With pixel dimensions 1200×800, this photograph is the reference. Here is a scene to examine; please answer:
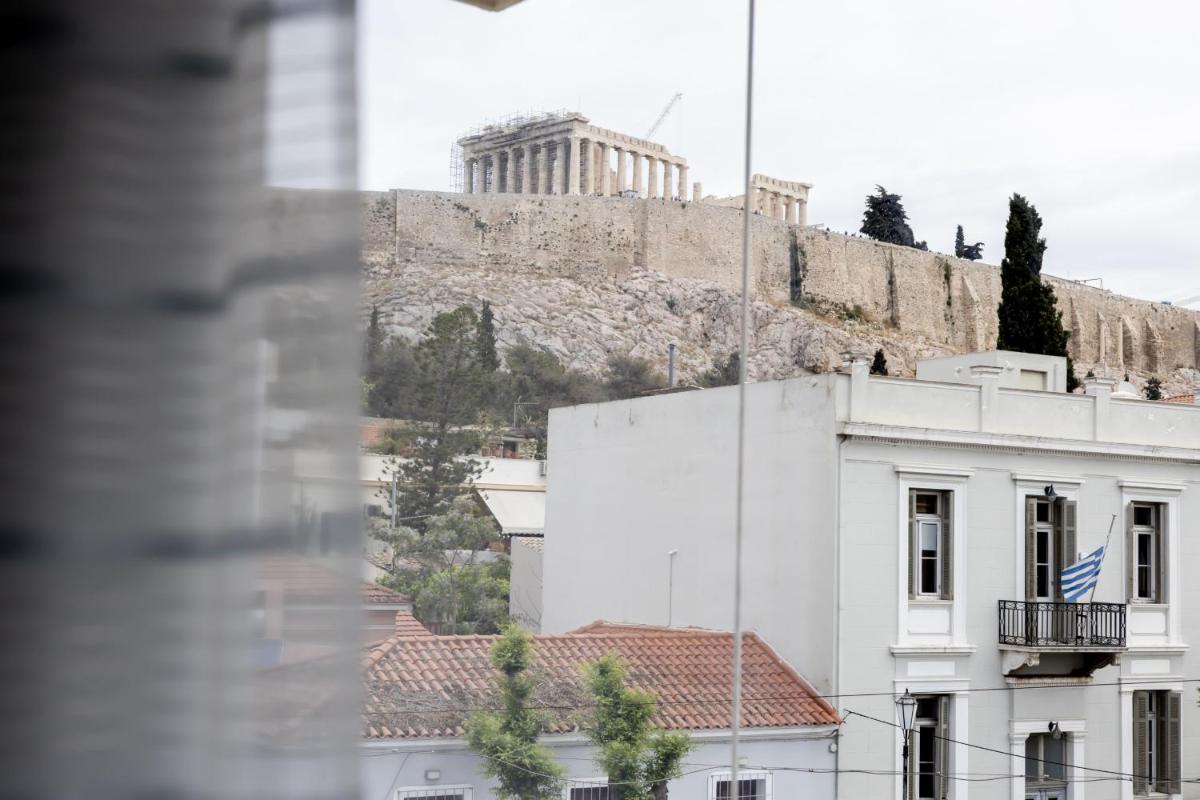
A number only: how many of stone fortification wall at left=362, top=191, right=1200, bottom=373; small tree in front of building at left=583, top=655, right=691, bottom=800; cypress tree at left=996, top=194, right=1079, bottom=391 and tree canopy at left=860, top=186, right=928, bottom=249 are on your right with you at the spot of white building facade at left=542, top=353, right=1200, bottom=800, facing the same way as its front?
1

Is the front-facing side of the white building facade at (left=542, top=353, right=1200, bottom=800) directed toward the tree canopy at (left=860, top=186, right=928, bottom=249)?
no

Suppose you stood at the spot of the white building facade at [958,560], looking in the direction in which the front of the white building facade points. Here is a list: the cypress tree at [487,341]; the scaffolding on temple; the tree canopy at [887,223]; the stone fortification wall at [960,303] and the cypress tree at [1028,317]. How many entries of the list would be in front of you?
0

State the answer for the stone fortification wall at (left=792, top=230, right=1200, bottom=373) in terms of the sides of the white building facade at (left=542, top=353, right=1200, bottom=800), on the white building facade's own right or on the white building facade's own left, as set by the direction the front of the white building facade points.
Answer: on the white building facade's own left

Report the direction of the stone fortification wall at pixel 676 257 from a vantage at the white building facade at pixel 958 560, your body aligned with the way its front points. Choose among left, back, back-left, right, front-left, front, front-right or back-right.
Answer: back-left

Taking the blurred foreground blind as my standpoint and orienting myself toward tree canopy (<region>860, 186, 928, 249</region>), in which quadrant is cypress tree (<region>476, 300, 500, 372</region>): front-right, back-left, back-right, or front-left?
front-left

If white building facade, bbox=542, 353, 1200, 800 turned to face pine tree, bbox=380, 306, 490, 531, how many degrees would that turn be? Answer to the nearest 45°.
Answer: approximately 180°

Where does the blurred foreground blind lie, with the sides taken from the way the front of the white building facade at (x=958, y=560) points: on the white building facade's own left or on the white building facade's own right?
on the white building facade's own right

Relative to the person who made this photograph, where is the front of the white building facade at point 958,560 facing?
facing the viewer and to the right of the viewer

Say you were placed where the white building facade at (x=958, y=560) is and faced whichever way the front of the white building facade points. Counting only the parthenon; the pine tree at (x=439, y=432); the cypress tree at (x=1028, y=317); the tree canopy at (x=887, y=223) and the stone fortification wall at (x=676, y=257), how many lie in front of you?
0

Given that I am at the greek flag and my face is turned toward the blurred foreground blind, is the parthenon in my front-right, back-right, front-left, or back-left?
back-right

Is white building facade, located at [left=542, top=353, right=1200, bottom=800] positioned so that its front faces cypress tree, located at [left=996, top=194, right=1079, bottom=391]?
no

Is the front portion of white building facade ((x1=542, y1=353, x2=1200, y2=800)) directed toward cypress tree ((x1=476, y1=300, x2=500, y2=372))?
no

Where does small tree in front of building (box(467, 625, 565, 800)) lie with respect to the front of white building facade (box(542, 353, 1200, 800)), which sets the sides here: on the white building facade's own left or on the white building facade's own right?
on the white building facade's own right
